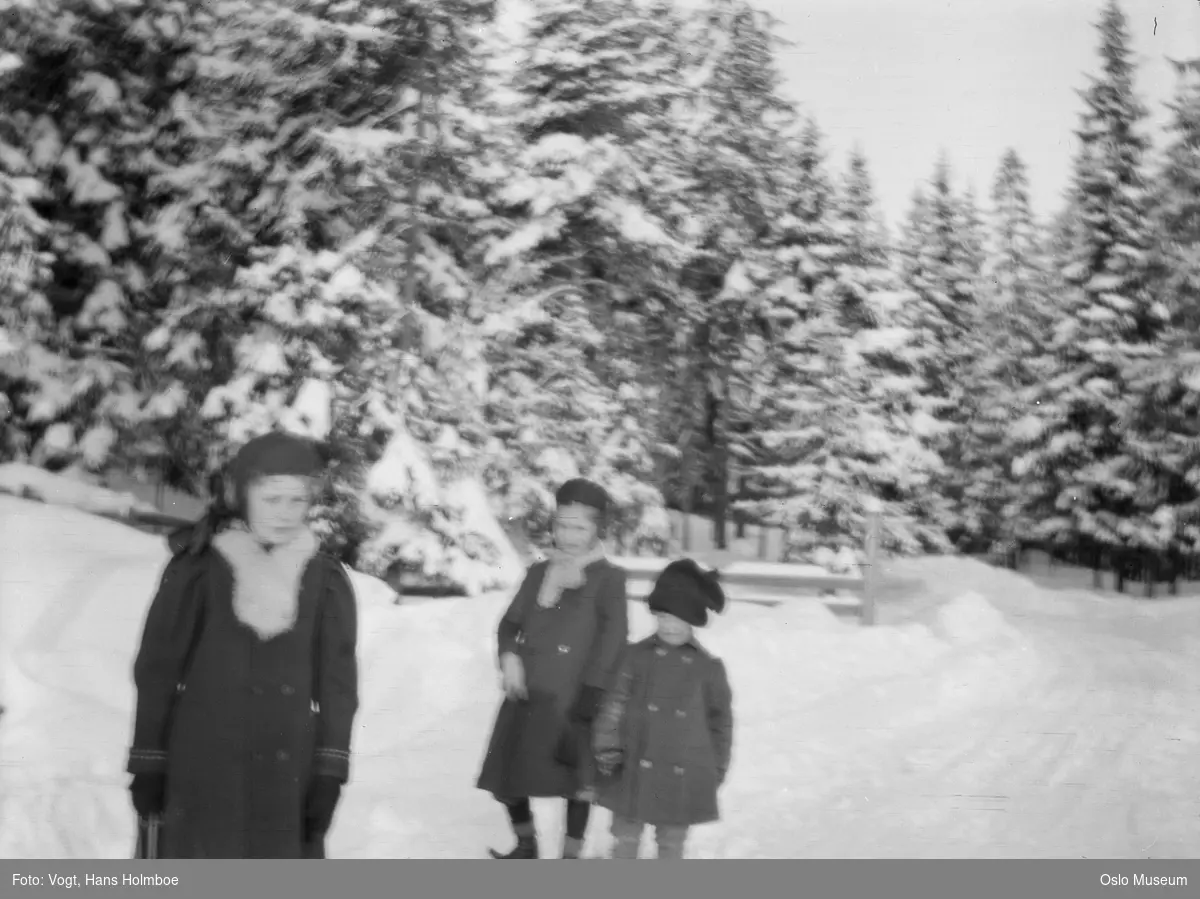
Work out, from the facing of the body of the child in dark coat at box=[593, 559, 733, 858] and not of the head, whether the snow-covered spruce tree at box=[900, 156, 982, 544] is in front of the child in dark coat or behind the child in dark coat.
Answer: behind

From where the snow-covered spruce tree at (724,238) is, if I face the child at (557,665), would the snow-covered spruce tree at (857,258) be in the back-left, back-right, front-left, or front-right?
back-left

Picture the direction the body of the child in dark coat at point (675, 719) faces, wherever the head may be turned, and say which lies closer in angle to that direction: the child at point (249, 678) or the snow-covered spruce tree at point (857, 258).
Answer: the child

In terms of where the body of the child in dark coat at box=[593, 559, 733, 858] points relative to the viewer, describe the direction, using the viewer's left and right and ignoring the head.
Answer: facing the viewer

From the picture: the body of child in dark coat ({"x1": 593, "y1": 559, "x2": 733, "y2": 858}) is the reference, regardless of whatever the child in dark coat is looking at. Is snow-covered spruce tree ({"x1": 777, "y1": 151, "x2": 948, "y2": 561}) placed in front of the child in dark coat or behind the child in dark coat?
behind

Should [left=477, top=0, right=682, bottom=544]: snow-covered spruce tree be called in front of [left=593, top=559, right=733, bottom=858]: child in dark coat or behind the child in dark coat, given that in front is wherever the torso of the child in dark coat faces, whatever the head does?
behind

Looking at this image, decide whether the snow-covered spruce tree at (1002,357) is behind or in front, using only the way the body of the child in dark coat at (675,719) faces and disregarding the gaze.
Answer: behind

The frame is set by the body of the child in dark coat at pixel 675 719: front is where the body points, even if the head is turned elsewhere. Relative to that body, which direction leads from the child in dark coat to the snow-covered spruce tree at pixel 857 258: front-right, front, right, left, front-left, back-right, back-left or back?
back

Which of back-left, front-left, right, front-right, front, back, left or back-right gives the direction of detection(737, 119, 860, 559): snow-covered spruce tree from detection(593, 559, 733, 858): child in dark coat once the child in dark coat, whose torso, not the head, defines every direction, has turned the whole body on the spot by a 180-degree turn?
front
